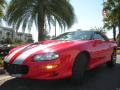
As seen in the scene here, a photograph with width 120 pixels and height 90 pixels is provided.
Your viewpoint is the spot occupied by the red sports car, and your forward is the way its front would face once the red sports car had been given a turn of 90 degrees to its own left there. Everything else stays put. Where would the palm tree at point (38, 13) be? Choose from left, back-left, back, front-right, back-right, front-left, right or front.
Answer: back-left

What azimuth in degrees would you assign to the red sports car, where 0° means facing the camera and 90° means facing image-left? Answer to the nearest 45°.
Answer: approximately 45°
